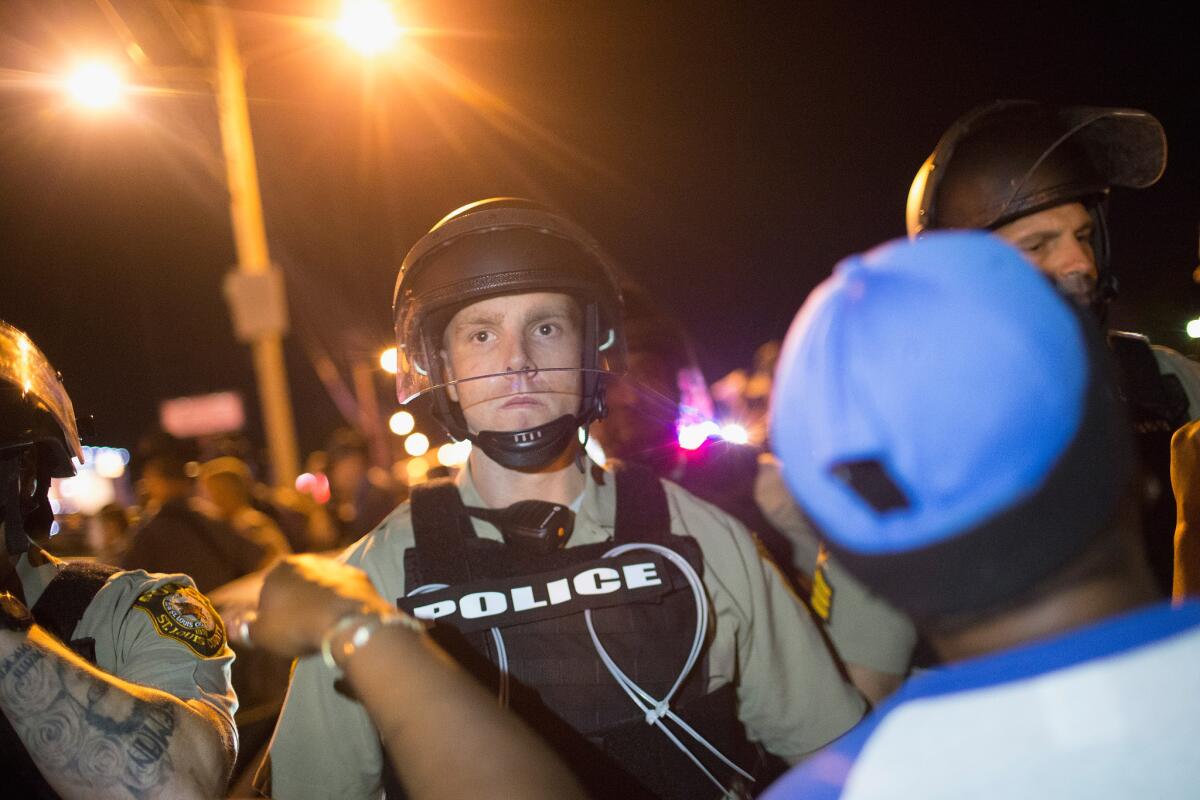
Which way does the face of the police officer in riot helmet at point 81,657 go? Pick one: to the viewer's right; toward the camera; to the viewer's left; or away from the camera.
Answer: to the viewer's right

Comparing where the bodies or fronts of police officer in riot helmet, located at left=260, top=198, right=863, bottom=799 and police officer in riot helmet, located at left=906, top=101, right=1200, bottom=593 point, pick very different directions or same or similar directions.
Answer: same or similar directions

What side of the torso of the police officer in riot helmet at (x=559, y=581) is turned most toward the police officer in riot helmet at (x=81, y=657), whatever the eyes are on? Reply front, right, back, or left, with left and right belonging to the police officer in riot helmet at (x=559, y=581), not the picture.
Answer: right

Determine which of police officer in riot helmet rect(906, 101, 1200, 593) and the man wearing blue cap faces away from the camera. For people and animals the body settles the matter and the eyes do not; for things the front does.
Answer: the man wearing blue cap

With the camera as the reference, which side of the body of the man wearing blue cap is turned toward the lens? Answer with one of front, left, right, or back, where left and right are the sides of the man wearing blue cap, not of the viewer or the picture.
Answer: back

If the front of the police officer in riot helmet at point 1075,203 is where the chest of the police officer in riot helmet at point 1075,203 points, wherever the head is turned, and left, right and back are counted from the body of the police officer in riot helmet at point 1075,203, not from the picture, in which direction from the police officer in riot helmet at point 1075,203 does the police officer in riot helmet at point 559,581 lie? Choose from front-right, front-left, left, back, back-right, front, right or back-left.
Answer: right

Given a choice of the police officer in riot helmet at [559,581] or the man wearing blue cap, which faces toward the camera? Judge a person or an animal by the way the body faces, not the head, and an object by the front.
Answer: the police officer in riot helmet

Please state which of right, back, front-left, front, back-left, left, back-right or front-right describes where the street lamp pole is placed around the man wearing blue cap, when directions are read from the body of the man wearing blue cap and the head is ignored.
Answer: front-left

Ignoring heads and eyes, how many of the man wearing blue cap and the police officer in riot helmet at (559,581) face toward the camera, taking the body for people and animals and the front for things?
1

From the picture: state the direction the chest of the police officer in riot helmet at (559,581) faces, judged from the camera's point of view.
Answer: toward the camera

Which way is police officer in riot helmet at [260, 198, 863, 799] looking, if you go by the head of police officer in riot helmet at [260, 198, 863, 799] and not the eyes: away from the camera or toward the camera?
toward the camera
